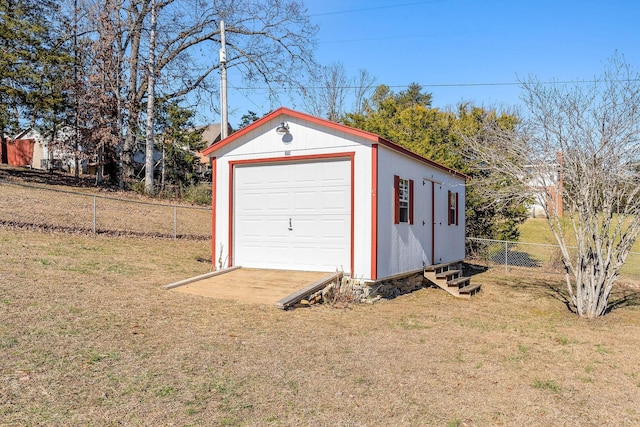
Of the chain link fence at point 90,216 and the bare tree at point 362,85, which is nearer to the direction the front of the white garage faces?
the chain link fence

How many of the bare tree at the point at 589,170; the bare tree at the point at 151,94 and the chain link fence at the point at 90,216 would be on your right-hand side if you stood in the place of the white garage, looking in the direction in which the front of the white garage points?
2

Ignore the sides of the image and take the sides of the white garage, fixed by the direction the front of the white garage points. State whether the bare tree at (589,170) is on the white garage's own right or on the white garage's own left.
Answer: on the white garage's own left

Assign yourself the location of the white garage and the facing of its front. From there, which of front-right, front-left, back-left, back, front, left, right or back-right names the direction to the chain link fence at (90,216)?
right

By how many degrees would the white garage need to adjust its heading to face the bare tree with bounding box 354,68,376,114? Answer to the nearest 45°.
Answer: approximately 135° to its right

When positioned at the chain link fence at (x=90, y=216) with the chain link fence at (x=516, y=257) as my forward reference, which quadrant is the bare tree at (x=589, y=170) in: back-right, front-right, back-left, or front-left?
front-right

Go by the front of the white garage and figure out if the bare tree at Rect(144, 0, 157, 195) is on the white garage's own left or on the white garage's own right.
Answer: on the white garage's own right

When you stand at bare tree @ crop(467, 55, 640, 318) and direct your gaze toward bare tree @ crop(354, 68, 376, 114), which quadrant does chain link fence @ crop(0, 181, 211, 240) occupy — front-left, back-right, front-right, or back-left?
front-left
